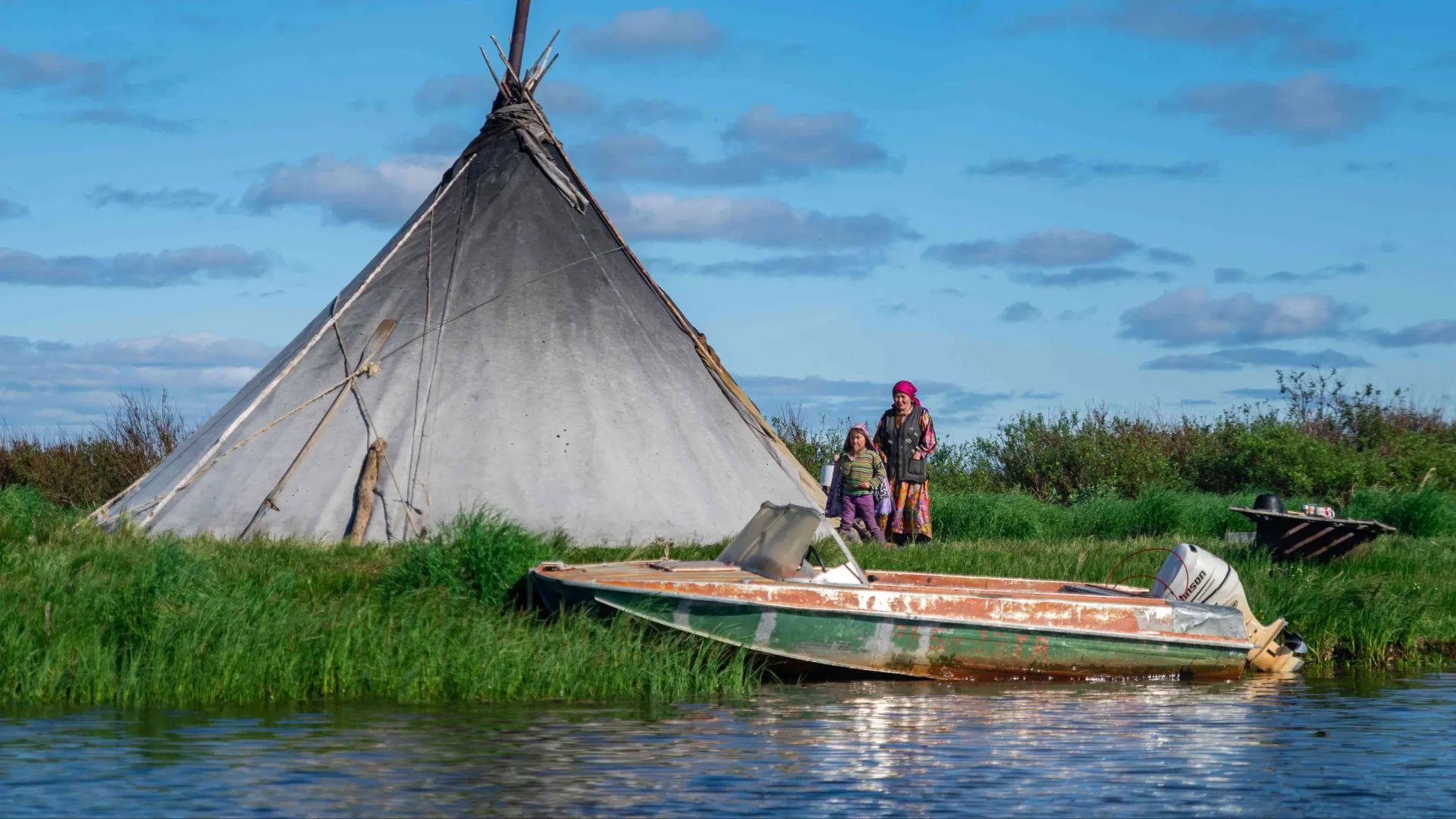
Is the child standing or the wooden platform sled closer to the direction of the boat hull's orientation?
the child standing

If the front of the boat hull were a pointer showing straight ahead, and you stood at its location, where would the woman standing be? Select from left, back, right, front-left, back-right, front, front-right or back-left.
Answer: right

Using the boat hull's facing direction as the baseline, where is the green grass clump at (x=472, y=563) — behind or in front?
in front

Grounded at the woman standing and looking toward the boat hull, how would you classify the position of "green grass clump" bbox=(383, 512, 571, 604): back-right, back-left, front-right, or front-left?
front-right

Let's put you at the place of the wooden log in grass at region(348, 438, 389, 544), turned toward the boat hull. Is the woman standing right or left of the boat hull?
left

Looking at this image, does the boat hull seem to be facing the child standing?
no

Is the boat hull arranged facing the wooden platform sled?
no

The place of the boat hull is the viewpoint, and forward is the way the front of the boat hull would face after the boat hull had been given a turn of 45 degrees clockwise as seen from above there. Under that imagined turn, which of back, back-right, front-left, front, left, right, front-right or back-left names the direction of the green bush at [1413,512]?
right

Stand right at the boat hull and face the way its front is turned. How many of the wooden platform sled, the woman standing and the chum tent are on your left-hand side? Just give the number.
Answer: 0

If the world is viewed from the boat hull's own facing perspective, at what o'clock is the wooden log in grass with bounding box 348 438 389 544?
The wooden log in grass is roughly at 1 o'clock from the boat hull.

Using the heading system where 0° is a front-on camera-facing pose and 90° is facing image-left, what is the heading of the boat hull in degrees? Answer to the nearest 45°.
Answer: approximately 90°

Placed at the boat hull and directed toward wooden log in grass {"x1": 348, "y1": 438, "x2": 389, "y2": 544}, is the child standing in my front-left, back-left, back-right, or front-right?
front-right

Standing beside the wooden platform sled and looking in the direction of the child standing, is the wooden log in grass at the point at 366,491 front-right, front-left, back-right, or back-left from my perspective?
front-left

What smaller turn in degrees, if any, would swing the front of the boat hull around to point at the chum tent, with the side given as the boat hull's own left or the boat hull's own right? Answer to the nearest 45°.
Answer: approximately 45° to the boat hull's own right

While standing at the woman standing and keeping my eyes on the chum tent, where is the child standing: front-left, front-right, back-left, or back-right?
front-left
